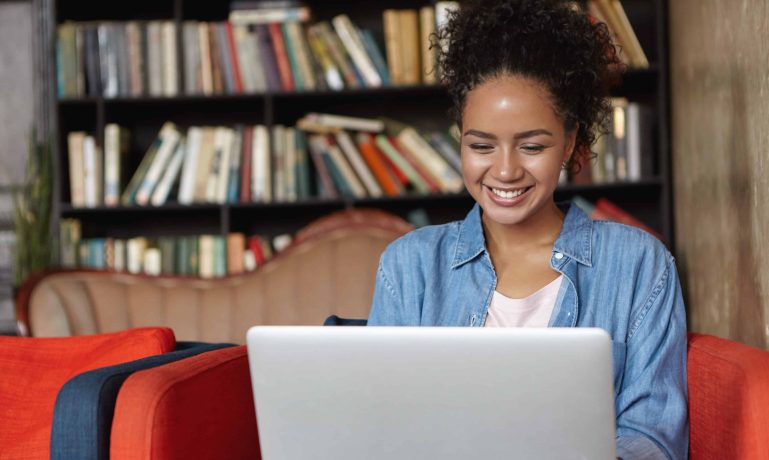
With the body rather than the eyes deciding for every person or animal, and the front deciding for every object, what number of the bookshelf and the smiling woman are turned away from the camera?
0

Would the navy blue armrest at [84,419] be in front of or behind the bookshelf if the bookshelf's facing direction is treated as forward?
in front

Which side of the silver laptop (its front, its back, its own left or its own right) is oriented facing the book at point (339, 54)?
front

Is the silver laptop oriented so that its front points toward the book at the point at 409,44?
yes

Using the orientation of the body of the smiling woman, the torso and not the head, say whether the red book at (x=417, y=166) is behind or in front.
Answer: behind

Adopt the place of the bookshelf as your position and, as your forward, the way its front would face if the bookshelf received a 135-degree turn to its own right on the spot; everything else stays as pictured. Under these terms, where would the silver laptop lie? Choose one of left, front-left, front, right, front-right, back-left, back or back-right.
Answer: back-left

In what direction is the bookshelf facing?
toward the camera

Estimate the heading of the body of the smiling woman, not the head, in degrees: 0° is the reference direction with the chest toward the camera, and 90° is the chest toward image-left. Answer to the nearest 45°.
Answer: approximately 0°

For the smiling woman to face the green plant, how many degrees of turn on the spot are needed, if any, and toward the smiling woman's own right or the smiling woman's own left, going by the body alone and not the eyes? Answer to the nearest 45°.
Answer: approximately 135° to the smiling woman's own right

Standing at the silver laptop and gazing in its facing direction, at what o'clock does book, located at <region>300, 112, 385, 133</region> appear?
The book is roughly at 12 o'clock from the silver laptop.

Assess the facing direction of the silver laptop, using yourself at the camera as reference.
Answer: facing away from the viewer
